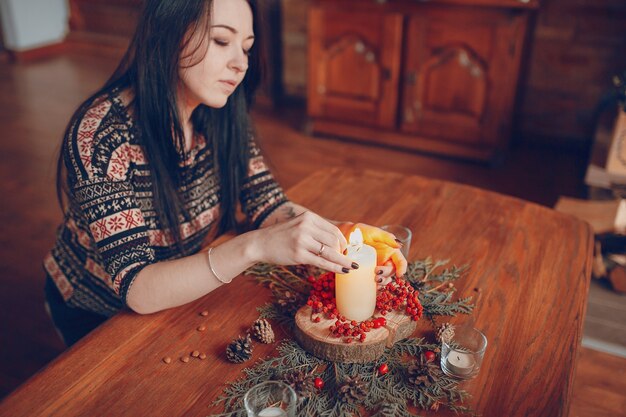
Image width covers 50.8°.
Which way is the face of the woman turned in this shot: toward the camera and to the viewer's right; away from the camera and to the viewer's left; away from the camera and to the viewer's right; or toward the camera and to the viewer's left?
toward the camera and to the viewer's right

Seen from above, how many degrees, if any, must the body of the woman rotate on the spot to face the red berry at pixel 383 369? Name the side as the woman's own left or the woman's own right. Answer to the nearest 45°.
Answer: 0° — they already face it

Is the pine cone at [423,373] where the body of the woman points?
yes

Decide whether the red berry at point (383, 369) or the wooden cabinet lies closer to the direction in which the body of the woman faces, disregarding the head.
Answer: the red berry

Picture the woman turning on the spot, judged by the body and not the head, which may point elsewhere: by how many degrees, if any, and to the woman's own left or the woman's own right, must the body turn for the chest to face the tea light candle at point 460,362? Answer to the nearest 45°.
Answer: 0° — they already face it

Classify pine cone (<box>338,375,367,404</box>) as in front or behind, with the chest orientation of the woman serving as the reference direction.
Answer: in front

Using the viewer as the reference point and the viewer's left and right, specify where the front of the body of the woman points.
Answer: facing the viewer and to the right of the viewer

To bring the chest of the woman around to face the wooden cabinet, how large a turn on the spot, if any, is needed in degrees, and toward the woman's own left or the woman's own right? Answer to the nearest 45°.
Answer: approximately 90° to the woman's own left

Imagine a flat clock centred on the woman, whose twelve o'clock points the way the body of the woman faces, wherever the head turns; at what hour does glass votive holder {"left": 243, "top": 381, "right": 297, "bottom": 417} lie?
The glass votive holder is roughly at 1 o'clock from the woman.
